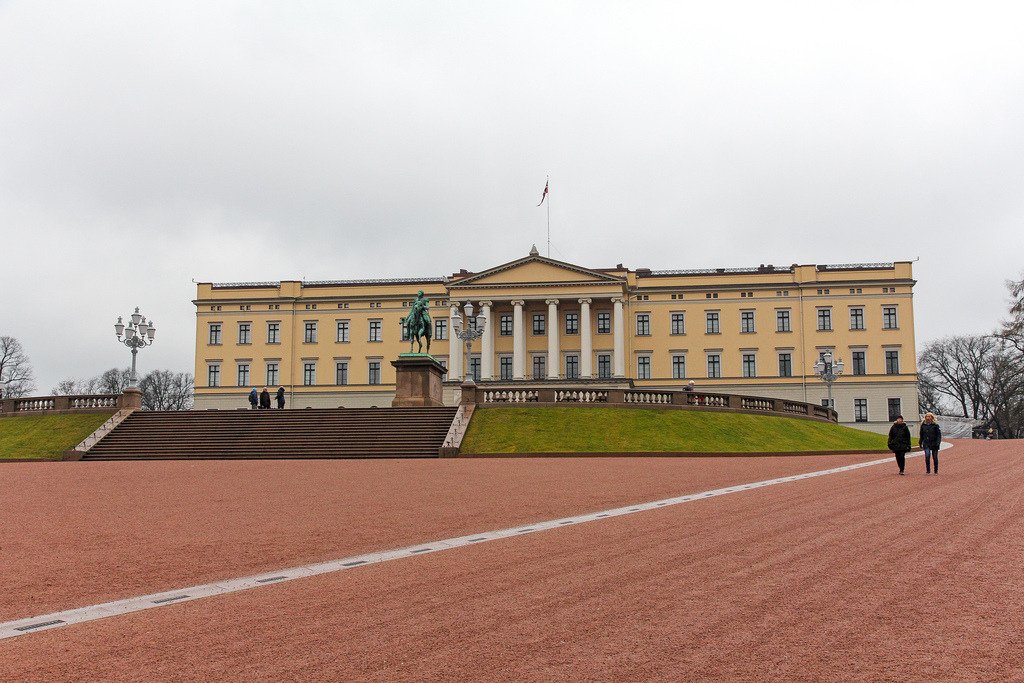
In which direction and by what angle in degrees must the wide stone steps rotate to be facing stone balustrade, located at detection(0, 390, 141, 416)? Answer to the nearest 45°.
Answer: approximately 135° to its right

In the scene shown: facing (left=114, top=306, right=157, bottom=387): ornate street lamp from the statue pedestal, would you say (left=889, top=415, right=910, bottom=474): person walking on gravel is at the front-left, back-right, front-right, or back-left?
back-left

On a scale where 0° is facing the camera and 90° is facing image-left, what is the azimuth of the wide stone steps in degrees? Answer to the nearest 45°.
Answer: approximately 0°

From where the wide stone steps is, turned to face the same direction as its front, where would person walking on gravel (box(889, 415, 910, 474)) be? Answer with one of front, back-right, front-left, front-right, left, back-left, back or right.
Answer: front-left

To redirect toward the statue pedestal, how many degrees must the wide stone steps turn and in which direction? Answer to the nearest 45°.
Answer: approximately 135° to its left

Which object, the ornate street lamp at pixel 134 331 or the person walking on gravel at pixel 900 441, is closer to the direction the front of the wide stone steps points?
the person walking on gravel

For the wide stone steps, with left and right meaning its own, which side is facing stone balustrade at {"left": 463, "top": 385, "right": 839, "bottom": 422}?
left

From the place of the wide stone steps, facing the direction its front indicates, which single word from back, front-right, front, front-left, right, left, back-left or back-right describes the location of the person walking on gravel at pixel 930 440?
front-left

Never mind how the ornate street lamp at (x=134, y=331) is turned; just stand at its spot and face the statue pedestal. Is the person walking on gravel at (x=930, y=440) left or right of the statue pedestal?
right

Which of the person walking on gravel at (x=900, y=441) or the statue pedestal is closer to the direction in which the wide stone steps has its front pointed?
the person walking on gravel

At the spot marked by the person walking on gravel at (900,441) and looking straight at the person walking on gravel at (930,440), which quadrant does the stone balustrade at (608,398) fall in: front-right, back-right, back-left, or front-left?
back-left
